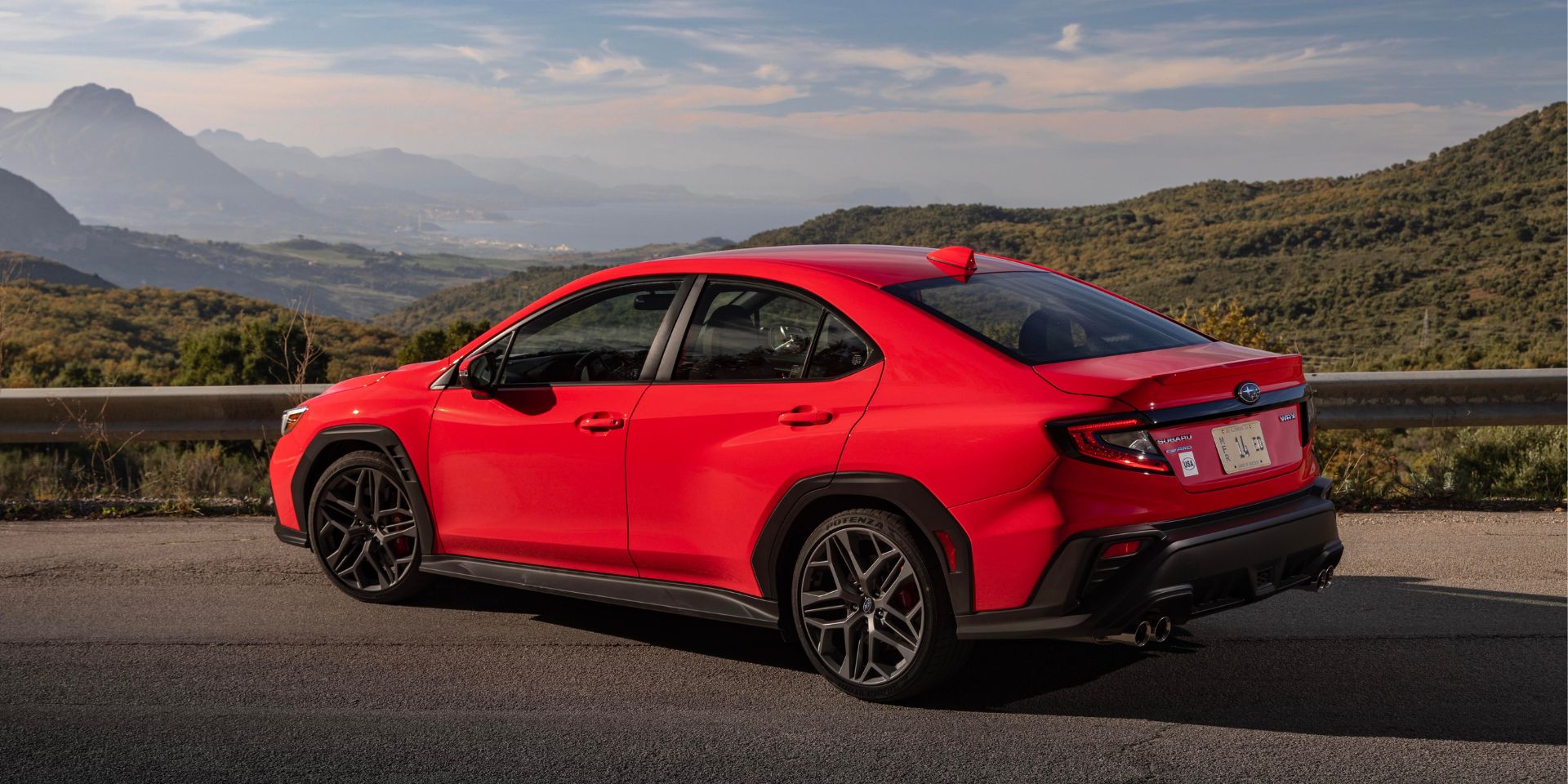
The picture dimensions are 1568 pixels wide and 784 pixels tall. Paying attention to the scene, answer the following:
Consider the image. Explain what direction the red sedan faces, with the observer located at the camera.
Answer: facing away from the viewer and to the left of the viewer

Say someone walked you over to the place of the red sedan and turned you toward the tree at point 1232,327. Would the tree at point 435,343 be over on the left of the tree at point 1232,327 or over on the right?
left

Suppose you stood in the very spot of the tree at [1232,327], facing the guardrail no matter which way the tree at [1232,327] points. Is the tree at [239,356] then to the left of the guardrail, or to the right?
right

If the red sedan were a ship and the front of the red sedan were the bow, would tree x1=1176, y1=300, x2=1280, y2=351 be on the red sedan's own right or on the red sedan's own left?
on the red sedan's own right

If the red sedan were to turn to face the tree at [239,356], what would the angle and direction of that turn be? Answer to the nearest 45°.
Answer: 0° — it already faces it

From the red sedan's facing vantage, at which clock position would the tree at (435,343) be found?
The tree is roughly at 1 o'clock from the red sedan.

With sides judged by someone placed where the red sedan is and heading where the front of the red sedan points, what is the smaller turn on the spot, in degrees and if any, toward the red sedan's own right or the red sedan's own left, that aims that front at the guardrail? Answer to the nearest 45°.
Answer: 0° — it already faces it
